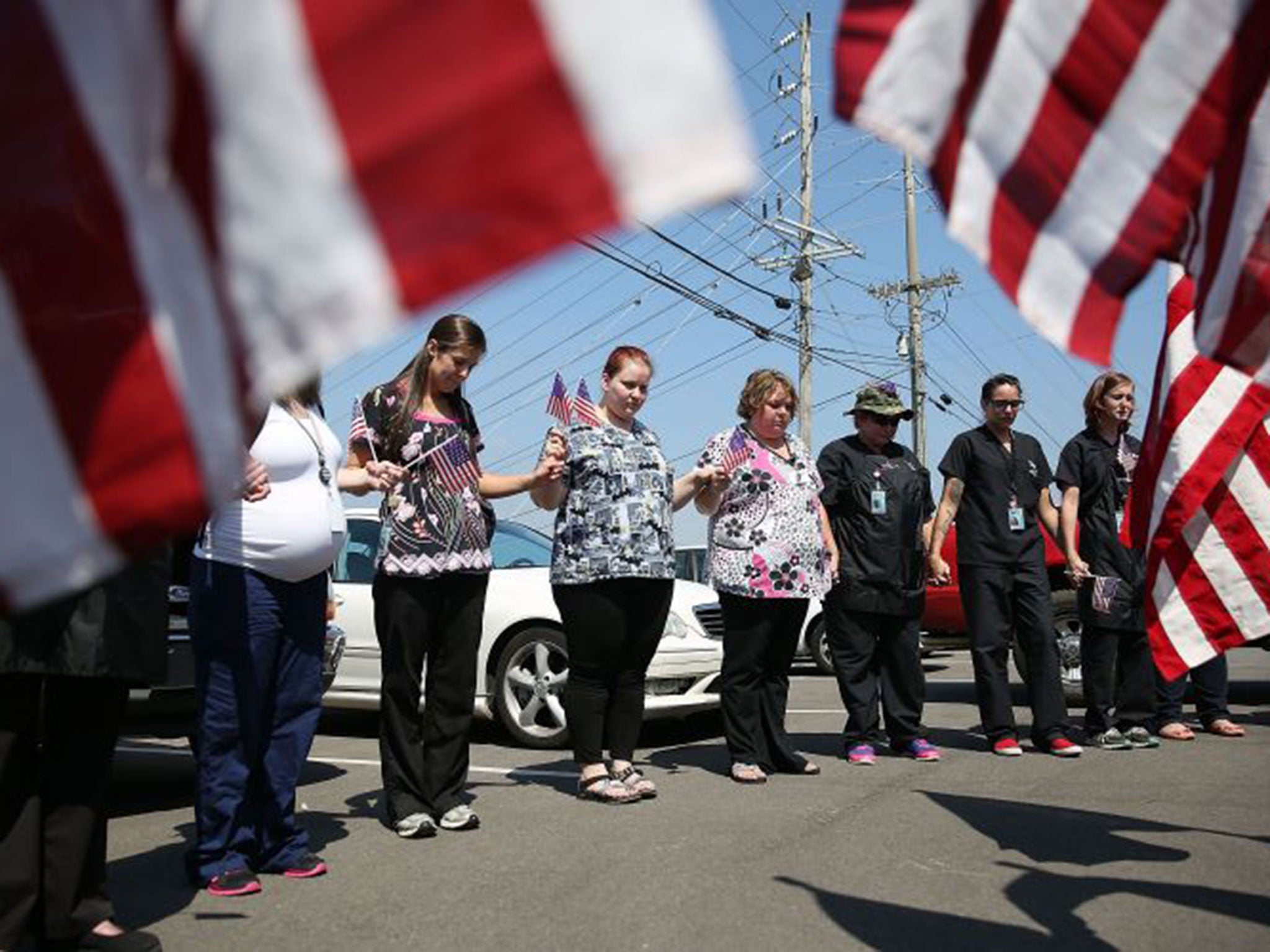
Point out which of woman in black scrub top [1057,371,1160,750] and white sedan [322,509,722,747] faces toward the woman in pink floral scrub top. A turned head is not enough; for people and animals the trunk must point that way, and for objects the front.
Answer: the white sedan

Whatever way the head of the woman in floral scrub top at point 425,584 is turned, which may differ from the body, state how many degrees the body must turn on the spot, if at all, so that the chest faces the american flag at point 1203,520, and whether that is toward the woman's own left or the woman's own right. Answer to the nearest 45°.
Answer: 0° — they already face it

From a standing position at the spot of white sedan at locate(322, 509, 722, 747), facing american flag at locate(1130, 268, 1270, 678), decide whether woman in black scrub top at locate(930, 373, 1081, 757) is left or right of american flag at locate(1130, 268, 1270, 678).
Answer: left

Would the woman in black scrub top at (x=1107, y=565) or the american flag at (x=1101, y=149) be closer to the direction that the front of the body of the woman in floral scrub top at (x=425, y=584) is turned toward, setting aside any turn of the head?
the american flag

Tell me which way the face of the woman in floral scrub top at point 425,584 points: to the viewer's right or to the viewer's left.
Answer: to the viewer's right

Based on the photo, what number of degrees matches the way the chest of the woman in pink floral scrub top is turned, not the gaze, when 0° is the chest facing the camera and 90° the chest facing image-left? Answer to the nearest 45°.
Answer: approximately 315°

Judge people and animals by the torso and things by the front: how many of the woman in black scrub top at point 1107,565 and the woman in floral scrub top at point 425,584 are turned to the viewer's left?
0

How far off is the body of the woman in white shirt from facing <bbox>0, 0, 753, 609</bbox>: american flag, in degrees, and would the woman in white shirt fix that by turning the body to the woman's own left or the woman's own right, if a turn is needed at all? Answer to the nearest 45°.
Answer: approximately 45° to the woman's own right

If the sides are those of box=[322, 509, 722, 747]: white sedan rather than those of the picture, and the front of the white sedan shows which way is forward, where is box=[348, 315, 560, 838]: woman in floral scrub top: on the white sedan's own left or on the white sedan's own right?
on the white sedan's own right

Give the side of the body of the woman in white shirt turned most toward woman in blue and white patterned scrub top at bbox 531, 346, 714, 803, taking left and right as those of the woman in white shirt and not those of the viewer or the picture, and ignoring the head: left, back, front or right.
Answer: left

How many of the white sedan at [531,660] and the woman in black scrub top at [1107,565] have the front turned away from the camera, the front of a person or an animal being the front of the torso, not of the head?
0

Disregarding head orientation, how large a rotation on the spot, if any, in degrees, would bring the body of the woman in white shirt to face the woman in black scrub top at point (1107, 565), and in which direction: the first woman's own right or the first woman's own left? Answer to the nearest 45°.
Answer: approximately 45° to the first woman's own left

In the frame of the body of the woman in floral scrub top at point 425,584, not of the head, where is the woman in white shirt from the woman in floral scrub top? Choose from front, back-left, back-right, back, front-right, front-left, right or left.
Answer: right
